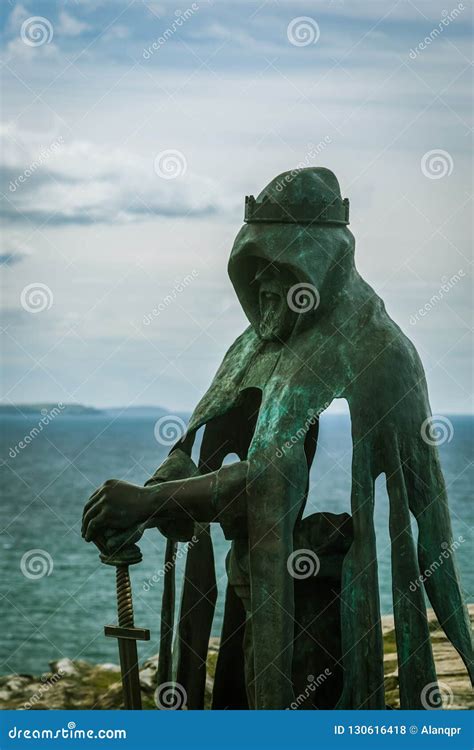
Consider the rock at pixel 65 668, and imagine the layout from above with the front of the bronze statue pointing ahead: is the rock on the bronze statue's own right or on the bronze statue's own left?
on the bronze statue's own right

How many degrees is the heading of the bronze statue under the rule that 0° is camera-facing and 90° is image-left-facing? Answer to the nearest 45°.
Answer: approximately 45°
